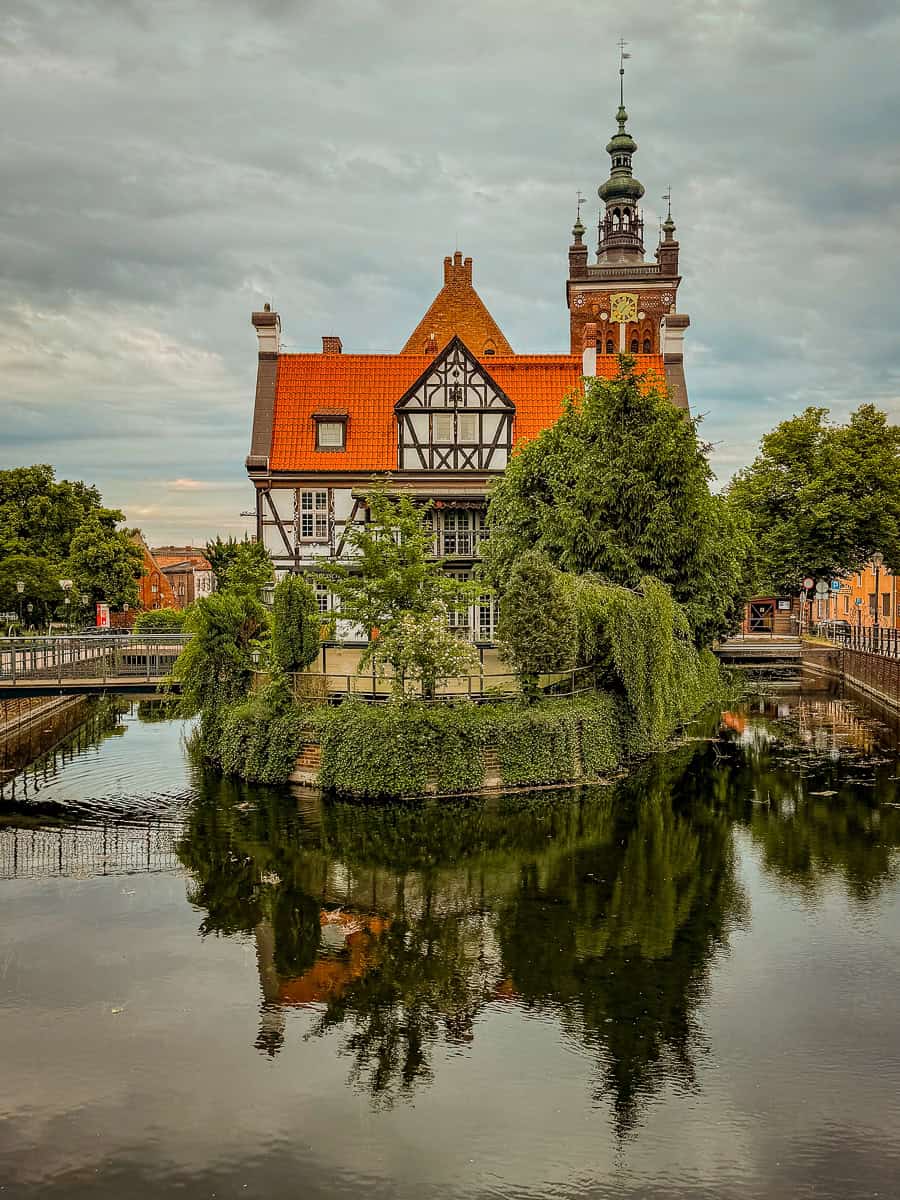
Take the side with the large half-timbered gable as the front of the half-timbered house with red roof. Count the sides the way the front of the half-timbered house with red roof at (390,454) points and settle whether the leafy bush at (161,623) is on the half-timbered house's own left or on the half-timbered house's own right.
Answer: on the half-timbered house's own right

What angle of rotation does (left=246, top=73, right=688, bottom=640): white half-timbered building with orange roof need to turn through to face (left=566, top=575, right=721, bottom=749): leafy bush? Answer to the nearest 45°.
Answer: approximately 45° to its left

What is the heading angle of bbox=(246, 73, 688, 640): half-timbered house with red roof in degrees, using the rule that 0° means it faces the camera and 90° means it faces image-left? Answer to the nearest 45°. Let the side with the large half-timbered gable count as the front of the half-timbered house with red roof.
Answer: approximately 0°

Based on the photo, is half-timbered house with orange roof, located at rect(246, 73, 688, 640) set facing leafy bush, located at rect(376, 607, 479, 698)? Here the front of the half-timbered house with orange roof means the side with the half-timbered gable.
yes

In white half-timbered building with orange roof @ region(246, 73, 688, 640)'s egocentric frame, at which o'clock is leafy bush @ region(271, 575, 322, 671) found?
The leafy bush is roughly at 12 o'clock from the white half-timbered building with orange roof.
